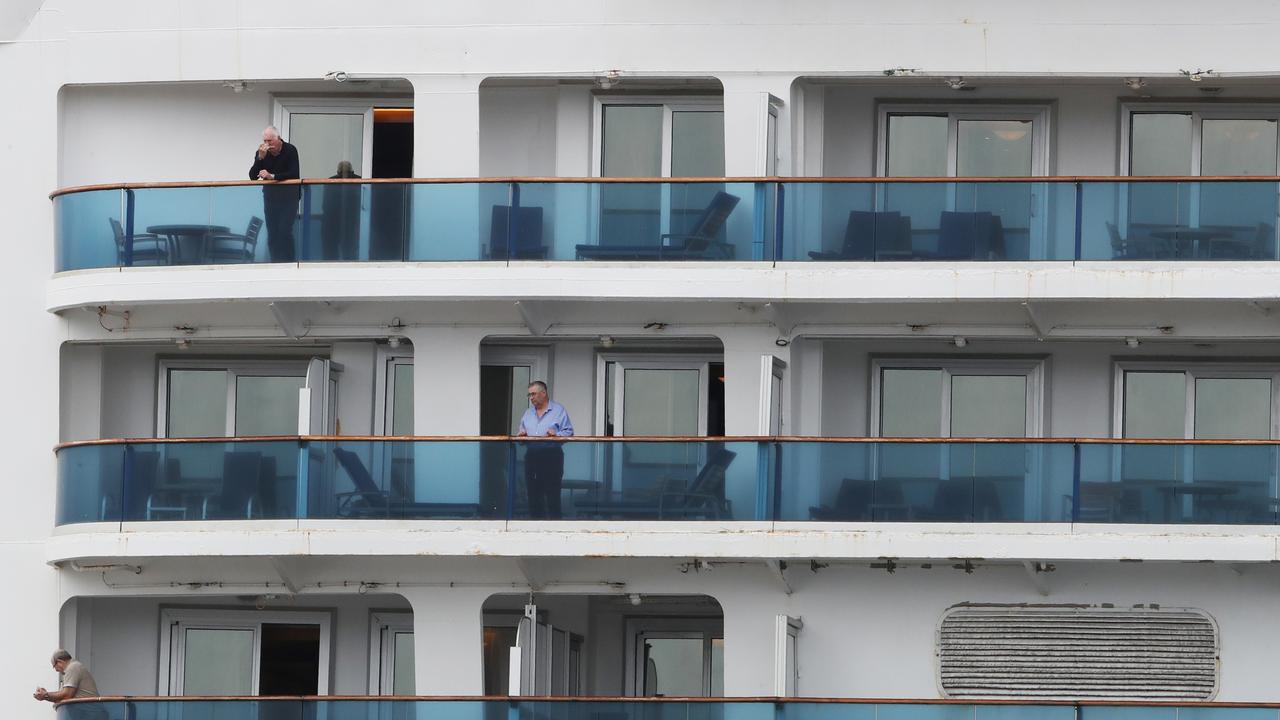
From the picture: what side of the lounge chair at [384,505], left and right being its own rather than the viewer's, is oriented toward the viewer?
right

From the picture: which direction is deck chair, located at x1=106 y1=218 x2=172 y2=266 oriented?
to the viewer's right

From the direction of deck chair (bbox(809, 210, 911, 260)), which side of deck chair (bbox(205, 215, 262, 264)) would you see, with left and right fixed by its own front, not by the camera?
back

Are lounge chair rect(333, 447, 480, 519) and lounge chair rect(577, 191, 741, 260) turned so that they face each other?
yes

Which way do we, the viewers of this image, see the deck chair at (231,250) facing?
facing to the left of the viewer

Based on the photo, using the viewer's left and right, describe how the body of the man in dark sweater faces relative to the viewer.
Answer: facing the viewer and to the left of the viewer

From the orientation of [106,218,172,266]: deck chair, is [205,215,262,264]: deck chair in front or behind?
in front

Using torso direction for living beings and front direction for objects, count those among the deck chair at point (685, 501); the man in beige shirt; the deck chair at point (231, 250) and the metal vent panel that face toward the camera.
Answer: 1

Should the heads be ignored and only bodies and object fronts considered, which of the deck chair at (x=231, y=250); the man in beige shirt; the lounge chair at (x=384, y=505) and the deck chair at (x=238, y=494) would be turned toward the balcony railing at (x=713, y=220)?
the lounge chair

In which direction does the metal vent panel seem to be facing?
toward the camera

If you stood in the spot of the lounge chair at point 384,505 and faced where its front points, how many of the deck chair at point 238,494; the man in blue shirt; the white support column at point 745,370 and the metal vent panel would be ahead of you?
3

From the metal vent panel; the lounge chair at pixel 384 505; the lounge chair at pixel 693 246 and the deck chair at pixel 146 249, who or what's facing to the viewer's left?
the lounge chair at pixel 693 246
